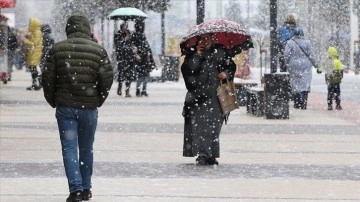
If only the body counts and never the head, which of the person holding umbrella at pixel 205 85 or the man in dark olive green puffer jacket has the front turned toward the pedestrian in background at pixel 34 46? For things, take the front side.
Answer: the man in dark olive green puffer jacket

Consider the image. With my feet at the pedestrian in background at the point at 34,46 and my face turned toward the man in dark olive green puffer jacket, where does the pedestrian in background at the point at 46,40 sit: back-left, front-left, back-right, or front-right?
back-left

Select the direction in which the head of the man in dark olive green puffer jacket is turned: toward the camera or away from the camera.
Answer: away from the camera

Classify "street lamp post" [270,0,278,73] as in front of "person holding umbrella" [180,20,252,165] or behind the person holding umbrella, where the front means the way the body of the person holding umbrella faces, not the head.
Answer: behind

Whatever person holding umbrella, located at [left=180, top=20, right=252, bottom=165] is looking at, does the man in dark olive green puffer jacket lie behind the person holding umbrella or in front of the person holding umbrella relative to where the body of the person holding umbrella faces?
in front

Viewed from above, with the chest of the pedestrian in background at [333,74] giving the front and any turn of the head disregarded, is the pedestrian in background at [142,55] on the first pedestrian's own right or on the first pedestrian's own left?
on the first pedestrian's own left

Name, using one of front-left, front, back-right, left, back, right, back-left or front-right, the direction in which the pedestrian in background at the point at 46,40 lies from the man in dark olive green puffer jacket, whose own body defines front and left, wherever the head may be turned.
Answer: front

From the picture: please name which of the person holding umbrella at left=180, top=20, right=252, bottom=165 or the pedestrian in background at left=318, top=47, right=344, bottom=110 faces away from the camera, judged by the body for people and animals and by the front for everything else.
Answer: the pedestrian in background

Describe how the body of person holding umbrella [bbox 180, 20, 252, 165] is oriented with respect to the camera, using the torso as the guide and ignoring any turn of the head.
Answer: toward the camera

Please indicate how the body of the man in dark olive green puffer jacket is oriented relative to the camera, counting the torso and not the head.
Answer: away from the camera
